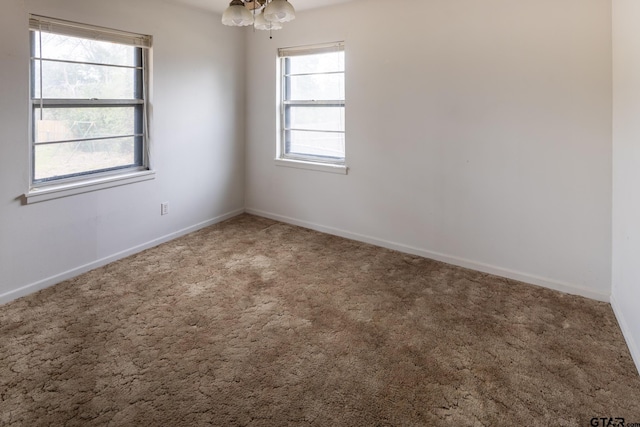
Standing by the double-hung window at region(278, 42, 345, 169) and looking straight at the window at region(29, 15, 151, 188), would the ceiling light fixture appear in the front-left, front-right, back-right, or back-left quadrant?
front-left

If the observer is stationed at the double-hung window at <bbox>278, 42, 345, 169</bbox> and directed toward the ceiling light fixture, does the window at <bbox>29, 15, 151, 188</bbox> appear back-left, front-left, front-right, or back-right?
front-right

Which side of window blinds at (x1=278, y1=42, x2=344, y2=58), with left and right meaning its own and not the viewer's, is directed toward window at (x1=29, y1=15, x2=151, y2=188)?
front

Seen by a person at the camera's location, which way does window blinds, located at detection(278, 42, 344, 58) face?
facing the viewer and to the left of the viewer

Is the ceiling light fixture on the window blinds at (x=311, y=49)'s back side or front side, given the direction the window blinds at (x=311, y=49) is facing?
on the front side
